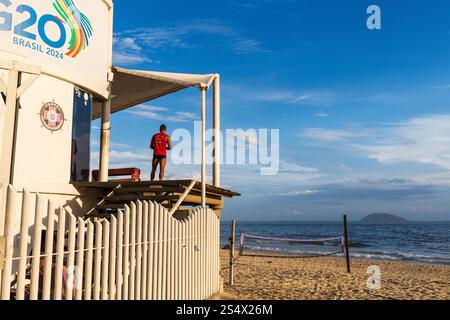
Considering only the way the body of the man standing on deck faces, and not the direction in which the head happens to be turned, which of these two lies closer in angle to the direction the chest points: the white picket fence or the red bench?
the red bench

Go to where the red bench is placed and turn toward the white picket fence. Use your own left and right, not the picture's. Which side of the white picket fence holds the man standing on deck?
left

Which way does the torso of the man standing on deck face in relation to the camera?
away from the camera

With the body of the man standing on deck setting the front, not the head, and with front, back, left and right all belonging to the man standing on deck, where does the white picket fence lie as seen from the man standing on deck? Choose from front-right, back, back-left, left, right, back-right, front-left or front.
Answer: back
